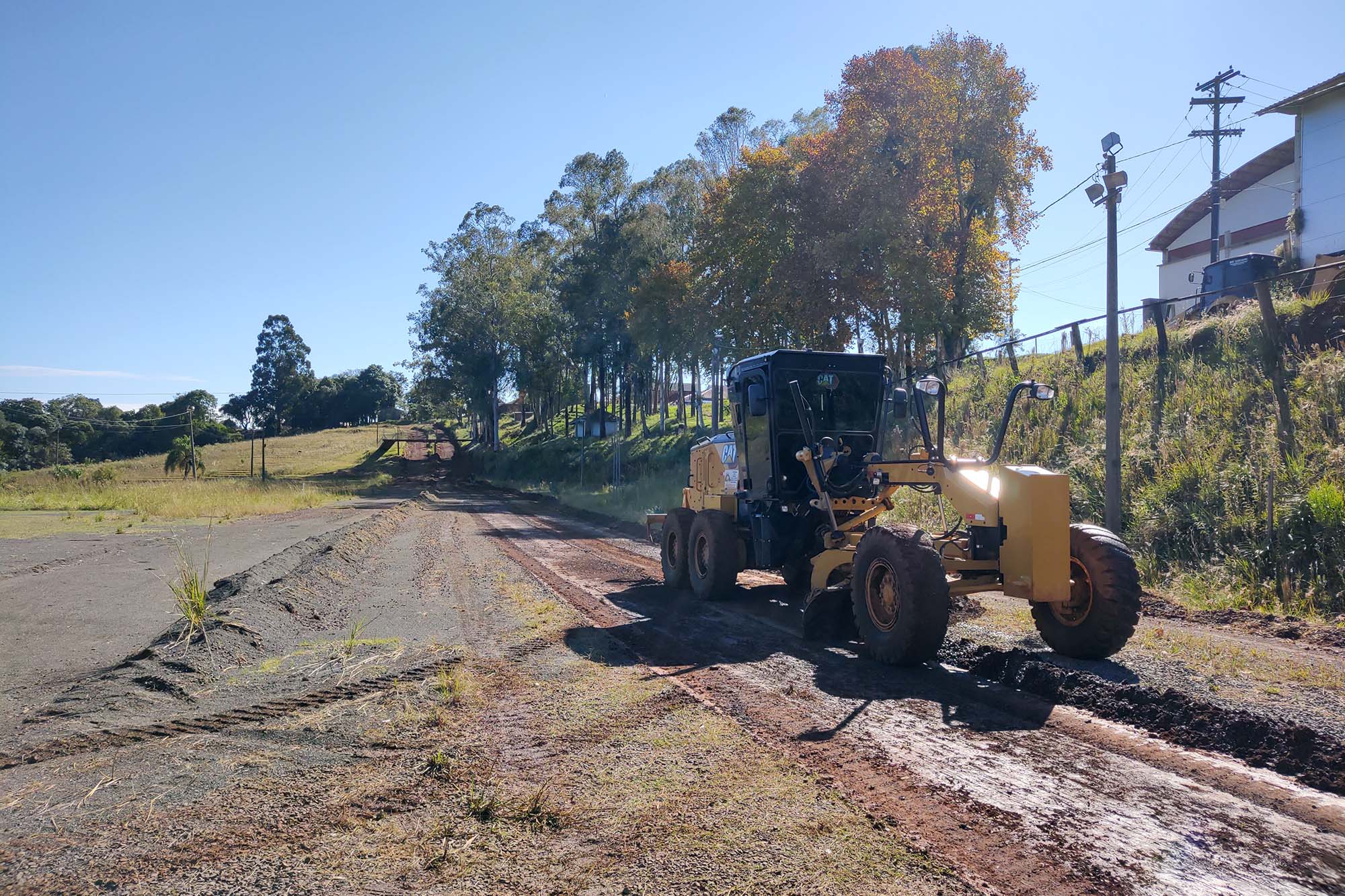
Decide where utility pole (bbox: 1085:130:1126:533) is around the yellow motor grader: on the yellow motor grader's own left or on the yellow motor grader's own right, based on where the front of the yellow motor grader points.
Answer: on the yellow motor grader's own left

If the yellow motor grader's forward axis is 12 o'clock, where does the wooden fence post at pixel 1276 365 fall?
The wooden fence post is roughly at 9 o'clock from the yellow motor grader.

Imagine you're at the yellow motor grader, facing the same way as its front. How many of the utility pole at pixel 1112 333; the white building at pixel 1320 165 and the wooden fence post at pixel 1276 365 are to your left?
3

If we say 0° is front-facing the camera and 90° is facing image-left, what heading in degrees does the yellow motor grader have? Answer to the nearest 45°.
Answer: approximately 315°

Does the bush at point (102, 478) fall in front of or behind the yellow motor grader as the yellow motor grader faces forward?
behind

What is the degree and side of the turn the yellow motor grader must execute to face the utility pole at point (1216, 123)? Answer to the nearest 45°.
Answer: approximately 90° to its left

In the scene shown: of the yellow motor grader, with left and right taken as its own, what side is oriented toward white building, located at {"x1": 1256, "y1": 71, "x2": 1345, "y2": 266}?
left

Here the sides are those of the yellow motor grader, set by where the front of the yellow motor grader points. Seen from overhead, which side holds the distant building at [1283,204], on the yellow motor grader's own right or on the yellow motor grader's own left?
on the yellow motor grader's own left
